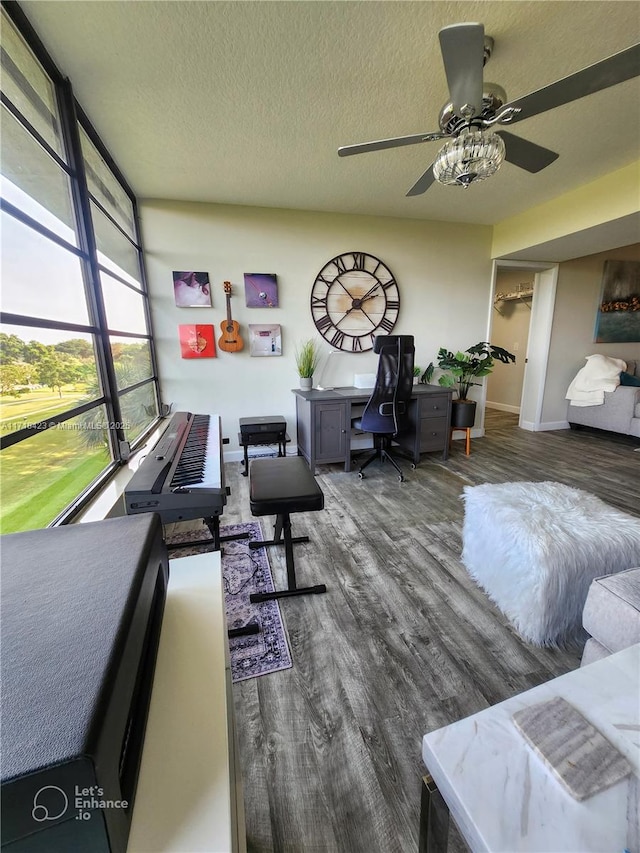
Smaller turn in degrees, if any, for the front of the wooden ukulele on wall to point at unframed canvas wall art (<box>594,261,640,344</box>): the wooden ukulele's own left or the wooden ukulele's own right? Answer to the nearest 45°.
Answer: approximately 90° to the wooden ukulele's own left

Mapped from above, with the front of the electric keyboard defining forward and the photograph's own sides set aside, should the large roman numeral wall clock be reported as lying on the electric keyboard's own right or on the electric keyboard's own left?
on the electric keyboard's own left

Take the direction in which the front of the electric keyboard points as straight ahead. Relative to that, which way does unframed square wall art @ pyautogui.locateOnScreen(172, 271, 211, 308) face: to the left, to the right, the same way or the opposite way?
to the right

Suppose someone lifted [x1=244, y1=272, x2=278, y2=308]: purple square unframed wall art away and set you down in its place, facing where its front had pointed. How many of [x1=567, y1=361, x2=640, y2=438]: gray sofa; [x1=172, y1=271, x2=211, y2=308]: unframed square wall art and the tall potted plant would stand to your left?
2

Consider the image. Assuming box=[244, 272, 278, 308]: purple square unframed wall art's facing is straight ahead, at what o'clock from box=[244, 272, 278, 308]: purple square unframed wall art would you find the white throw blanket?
The white throw blanket is roughly at 9 o'clock from the purple square unframed wall art.

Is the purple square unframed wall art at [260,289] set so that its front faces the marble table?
yes

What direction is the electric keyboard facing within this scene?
to the viewer's right

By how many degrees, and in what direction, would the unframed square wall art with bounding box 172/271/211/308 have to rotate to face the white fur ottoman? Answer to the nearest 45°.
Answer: approximately 45° to its left

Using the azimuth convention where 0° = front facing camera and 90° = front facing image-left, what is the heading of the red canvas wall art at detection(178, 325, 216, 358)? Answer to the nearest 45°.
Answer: approximately 0°

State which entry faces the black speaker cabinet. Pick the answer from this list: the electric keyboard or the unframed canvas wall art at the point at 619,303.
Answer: the unframed canvas wall art

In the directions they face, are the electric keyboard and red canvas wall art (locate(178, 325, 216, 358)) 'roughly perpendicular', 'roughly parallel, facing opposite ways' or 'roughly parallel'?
roughly perpendicular

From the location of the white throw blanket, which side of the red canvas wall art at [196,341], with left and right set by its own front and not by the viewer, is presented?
left
